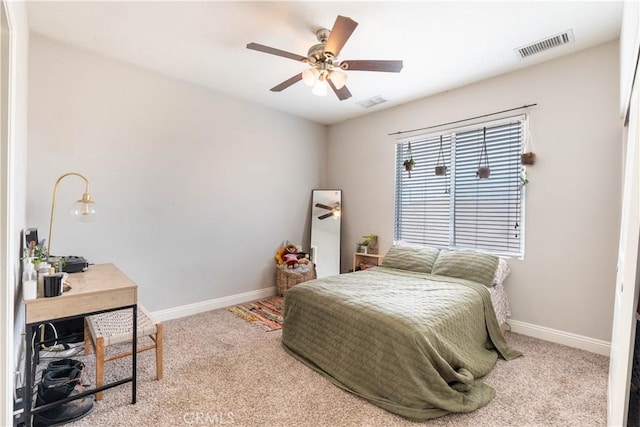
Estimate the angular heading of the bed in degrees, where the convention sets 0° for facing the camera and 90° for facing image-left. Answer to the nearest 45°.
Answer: approximately 45°

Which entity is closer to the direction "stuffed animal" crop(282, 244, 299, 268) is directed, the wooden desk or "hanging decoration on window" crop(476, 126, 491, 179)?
the wooden desk

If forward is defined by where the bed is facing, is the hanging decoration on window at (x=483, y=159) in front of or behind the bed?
behind

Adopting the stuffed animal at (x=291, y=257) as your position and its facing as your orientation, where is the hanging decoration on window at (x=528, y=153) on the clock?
The hanging decoration on window is roughly at 10 o'clock from the stuffed animal.

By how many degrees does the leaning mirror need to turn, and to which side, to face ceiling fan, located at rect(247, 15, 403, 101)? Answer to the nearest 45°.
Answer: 0° — it already faces it

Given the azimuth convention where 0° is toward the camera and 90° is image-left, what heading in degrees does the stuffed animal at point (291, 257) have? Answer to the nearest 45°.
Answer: approximately 0°

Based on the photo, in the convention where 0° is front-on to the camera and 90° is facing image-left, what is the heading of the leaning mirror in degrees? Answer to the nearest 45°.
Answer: approximately 0°

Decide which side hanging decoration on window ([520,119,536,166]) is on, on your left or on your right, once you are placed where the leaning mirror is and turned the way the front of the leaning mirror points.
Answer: on your left

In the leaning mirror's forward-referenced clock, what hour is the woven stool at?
The woven stool is roughly at 1 o'clock from the leaning mirror.

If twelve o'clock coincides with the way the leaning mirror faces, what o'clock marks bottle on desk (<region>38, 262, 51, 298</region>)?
The bottle on desk is roughly at 1 o'clock from the leaning mirror.

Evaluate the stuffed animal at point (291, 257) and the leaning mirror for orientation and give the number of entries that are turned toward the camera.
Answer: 2

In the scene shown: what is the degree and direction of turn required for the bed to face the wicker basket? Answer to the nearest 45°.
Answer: approximately 90° to its right
